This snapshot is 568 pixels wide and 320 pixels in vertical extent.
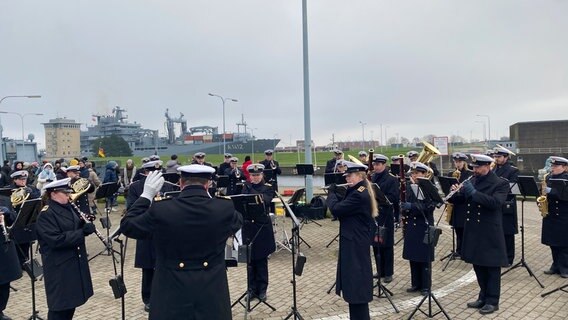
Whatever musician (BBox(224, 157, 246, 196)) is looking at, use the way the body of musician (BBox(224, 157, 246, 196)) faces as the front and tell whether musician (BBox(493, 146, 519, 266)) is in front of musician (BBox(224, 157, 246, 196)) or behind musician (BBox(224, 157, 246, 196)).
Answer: in front

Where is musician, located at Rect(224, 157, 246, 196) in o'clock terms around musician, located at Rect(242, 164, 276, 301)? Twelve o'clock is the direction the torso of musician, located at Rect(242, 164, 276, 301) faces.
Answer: musician, located at Rect(224, 157, 246, 196) is roughly at 6 o'clock from musician, located at Rect(242, 164, 276, 301).

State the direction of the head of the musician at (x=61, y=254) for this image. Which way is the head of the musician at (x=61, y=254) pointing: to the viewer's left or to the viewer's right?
to the viewer's right

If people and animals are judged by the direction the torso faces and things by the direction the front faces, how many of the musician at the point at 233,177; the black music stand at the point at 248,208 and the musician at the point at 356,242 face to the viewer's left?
1

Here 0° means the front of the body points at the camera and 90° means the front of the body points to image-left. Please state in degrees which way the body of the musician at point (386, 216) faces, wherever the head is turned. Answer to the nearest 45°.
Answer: approximately 45°

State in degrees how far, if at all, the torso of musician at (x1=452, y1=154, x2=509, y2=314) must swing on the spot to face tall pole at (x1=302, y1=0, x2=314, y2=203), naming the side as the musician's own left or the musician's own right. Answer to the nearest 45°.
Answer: approximately 90° to the musician's own right

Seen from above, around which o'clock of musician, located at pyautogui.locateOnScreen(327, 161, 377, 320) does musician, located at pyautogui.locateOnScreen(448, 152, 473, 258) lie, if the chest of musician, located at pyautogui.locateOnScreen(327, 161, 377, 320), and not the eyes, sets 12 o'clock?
musician, located at pyautogui.locateOnScreen(448, 152, 473, 258) is roughly at 4 o'clock from musician, located at pyautogui.locateOnScreen(327, 161, 377, 320).

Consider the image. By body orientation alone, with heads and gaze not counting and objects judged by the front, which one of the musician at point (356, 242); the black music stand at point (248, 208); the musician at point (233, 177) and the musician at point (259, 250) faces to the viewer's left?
the musician at point (356, 242)

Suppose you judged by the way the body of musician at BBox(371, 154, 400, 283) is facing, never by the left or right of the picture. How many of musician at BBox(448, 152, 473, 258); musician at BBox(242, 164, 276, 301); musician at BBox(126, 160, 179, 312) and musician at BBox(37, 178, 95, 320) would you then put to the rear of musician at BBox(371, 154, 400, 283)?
1

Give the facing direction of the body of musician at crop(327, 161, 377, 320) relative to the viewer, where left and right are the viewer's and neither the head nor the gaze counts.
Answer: facing to the left of the viewer

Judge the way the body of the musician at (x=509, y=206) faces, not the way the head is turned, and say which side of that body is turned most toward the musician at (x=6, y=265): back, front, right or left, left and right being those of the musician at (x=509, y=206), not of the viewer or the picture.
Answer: front

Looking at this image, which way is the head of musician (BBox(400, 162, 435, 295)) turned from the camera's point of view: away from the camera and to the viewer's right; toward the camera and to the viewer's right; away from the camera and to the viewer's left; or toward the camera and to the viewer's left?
toward the camera and to the viewer's left

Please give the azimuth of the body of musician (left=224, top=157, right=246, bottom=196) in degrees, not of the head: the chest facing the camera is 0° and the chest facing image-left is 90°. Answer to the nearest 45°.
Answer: approximately 0°
